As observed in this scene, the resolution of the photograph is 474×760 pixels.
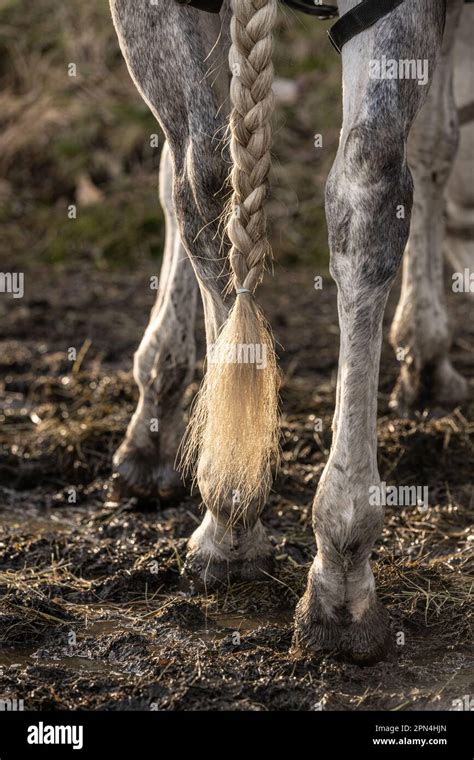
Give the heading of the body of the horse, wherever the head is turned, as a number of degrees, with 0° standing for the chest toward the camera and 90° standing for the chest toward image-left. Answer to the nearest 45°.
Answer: approximately 180°
